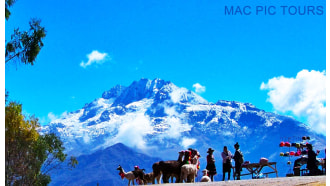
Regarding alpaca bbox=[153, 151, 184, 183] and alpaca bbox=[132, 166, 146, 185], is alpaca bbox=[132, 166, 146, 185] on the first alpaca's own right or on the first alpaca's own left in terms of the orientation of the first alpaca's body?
on the first alpaca's own left
